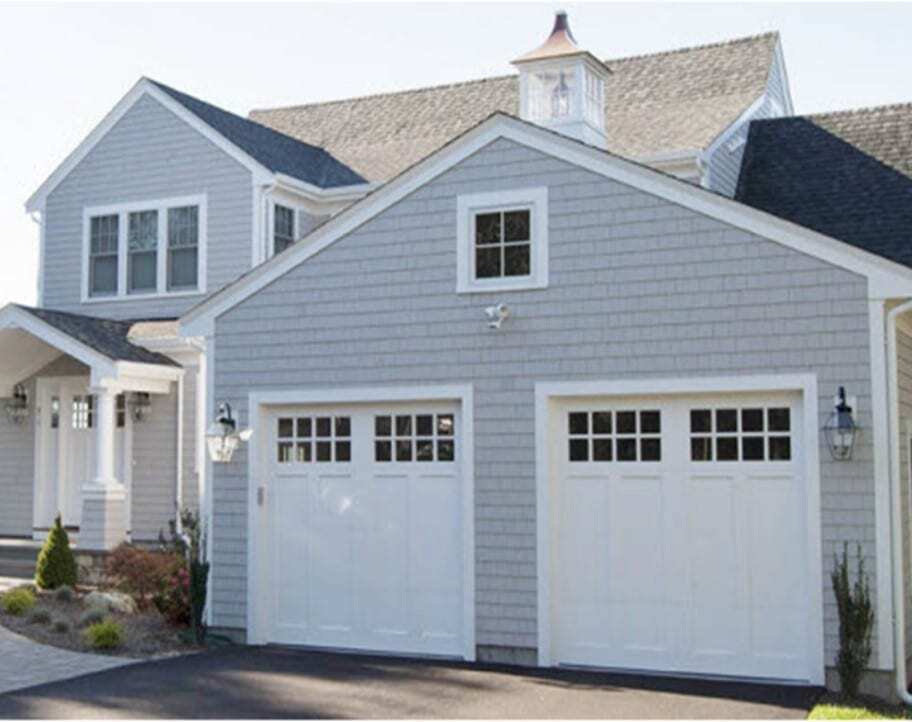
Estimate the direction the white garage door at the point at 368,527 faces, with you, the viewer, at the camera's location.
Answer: facing the viewer and to the left of the viewer

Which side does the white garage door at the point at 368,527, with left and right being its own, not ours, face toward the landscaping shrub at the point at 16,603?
right

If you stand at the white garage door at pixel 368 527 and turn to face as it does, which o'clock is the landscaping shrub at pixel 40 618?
The landscaping shrub is roughly at 2 o'clock from the white garage door.

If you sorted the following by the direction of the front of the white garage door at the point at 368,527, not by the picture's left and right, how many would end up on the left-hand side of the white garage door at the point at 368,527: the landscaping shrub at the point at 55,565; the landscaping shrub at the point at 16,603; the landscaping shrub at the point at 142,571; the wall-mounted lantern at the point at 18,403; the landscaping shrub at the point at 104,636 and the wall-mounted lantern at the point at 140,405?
0

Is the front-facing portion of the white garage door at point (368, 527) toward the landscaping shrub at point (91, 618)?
no

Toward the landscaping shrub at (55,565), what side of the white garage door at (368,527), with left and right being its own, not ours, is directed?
right

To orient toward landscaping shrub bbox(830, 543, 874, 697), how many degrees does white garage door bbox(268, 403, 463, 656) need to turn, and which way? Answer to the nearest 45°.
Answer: approximately 90° to its left

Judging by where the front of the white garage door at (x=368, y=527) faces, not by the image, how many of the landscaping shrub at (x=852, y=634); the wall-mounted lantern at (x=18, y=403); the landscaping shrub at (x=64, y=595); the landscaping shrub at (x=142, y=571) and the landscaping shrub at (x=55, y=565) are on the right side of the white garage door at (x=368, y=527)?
4

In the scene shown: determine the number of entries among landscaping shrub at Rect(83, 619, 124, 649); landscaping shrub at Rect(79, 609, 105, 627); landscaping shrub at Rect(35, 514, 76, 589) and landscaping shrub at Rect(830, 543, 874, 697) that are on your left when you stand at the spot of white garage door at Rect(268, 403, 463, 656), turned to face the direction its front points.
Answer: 1

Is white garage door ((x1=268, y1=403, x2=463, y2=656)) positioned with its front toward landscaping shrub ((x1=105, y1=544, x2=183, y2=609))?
no

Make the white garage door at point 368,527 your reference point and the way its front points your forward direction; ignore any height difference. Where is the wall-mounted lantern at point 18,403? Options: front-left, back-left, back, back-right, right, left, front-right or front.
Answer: right

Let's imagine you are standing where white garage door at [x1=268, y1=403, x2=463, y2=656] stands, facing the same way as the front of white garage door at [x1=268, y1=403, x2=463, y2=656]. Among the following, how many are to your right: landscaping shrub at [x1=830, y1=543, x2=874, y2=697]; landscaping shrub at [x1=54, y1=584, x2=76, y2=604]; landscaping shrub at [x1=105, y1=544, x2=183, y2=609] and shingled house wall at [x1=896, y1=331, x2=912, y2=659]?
2

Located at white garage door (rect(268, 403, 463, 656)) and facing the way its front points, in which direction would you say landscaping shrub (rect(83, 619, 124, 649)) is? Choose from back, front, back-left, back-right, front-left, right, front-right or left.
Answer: front-right
